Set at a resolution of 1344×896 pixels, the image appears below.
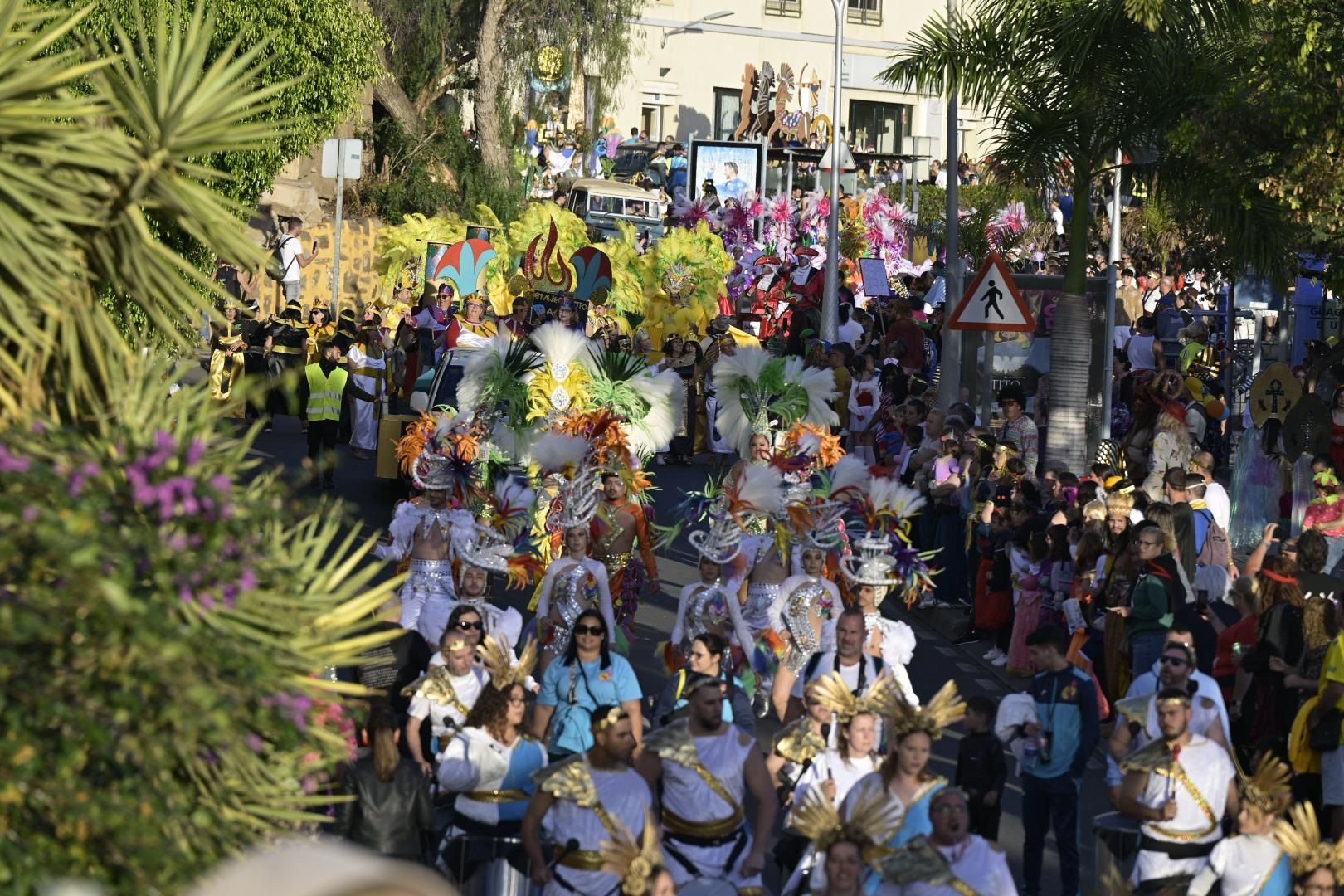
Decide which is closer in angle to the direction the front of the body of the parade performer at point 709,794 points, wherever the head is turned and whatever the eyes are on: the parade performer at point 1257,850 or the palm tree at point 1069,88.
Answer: the parade performer

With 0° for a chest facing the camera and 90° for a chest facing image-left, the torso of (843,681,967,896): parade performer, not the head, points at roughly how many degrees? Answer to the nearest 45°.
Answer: approximately 0°

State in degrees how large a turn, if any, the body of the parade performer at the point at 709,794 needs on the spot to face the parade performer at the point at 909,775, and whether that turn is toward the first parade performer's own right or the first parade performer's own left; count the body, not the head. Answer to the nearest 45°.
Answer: approximately 90° to the first parade performer's own left

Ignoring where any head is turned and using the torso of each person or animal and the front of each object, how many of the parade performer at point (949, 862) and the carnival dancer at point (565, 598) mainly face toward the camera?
2

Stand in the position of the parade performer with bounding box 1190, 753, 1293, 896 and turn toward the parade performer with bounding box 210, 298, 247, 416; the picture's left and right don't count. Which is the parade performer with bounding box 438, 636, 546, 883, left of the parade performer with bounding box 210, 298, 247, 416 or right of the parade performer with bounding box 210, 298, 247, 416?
left

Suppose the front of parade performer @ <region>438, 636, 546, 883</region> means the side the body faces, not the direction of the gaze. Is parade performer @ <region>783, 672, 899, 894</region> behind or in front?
in front
